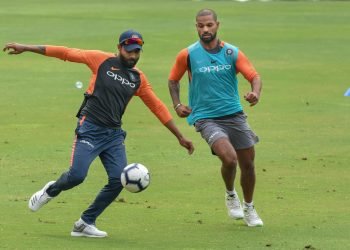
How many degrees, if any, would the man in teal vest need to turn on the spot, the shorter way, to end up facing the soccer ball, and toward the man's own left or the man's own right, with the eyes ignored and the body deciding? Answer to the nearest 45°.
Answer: approximately 45° to the man's own right

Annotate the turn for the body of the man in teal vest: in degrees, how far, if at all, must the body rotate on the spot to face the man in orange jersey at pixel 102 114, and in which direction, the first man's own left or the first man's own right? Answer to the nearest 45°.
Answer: approximately 45° to the first man's own right

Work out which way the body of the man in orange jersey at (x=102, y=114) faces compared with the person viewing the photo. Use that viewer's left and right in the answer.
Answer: facing the viewer and to the right of the viewer

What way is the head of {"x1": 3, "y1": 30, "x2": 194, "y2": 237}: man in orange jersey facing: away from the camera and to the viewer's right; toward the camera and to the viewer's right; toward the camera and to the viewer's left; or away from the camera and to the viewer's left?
toward the camera and to the viewer's right

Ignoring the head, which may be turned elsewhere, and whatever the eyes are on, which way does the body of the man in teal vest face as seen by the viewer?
toward the camera

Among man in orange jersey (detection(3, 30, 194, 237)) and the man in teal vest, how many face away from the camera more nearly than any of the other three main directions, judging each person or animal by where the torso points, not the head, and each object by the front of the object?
0
